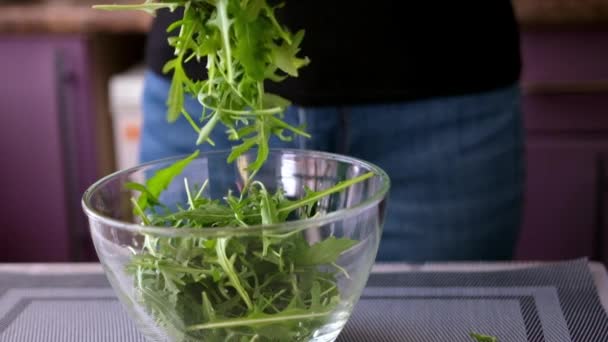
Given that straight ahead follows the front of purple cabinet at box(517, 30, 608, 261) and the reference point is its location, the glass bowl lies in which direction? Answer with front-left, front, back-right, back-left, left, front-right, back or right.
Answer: front

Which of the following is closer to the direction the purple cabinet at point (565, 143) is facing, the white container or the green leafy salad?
the green leafy salad

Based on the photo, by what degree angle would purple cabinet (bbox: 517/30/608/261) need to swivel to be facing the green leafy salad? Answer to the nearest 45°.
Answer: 0° — it already faces it

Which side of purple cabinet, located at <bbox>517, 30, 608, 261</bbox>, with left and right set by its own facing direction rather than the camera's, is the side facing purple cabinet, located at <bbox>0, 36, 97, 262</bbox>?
right

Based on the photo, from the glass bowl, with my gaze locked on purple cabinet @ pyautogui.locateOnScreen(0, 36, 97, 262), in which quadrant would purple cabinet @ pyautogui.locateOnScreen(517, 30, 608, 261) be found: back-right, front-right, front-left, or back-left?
front-right

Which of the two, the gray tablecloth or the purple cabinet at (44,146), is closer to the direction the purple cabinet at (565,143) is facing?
the gray tablecloth

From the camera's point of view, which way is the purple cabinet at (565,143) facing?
toward the camera

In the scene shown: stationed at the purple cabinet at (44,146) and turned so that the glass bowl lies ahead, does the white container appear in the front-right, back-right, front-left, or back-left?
front-left

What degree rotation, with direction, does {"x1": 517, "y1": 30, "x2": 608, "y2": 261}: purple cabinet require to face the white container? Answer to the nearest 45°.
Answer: approximately 90° to its right

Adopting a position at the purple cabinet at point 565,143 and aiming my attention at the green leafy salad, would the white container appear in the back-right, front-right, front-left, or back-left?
front-right

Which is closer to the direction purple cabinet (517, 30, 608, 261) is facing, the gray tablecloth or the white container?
the gray tablecloth

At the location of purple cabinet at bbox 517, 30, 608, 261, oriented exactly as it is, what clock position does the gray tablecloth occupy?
The gray tablecloth is roughly at 12 o'clock from the purple cabinet.
